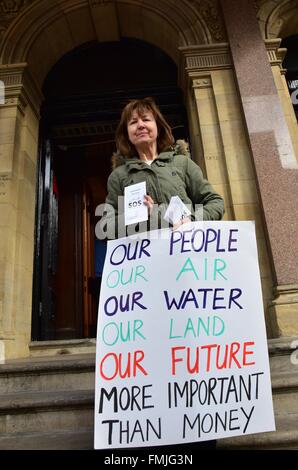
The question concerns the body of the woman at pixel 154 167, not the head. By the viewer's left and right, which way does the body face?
facing the viewer

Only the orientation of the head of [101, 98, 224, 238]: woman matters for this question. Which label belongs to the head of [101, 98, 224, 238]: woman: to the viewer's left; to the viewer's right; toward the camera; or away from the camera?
toward the camera
